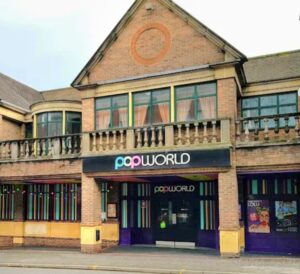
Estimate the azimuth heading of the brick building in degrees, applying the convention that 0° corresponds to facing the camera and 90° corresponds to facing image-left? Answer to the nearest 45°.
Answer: approximately 0°
